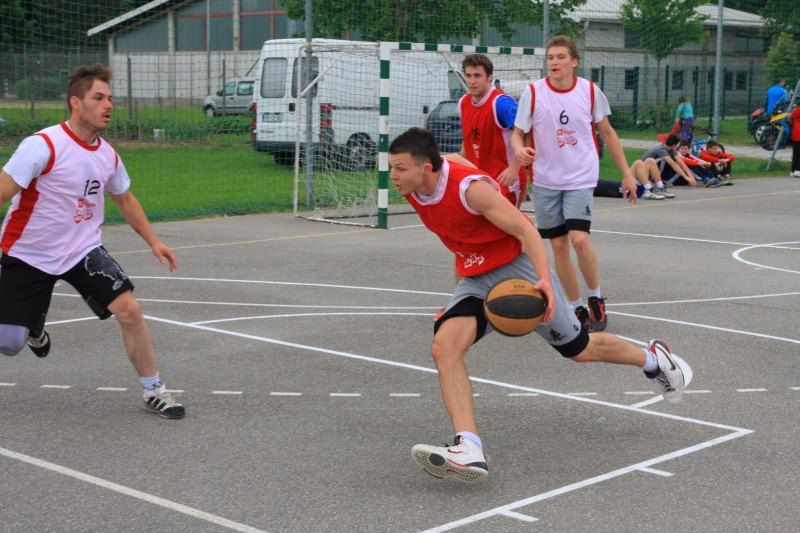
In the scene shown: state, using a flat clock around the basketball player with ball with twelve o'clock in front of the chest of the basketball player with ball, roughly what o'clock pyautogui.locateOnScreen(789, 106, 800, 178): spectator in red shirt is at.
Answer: The spectator in red shirt is roughly at 5 o'clock from the basketball player with ball.

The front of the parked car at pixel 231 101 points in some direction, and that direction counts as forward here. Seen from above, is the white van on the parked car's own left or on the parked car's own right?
on the parked car's own left

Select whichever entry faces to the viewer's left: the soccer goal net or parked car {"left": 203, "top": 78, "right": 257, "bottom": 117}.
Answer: the parked car

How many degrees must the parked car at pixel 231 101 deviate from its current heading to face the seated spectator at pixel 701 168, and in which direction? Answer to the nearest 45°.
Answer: approximately 135° to its left

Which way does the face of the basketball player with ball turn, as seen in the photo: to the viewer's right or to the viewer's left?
to the viewer's left

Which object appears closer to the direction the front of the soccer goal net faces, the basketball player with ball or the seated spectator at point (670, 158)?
the basketball player with ball

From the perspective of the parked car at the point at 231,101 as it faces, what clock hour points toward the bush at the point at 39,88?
The bush is roughly at 11 o'clock from the parked car.

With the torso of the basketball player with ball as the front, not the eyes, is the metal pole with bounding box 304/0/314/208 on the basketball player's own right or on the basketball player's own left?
on the basketball player's own right

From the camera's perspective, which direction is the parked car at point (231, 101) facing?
to the viewer's left

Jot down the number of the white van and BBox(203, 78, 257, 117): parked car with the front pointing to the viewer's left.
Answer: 1

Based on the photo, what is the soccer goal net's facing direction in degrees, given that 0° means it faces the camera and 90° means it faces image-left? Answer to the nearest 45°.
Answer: approximately 315°

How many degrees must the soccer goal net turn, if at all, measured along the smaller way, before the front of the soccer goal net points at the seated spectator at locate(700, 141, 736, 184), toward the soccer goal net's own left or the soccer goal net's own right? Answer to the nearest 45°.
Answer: approximately 90° to the soccer goal net's own left

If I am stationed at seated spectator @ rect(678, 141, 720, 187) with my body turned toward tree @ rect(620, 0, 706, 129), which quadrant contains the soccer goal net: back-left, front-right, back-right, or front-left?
back-left

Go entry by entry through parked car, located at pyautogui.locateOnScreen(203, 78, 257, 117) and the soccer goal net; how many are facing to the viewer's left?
1
